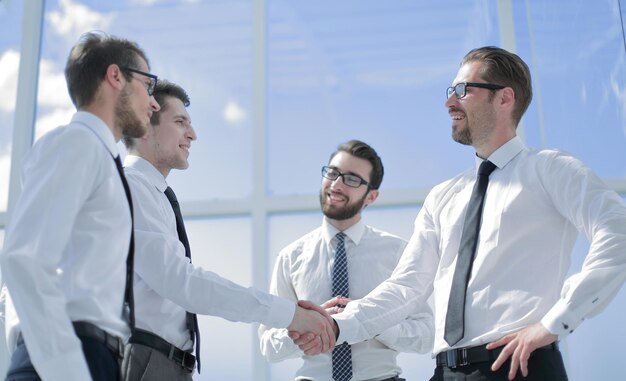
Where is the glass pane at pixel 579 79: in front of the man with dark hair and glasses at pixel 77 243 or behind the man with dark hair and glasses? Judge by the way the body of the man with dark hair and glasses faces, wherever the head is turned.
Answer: in front

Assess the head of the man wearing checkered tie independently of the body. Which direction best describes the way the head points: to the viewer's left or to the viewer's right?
to the viewer's left

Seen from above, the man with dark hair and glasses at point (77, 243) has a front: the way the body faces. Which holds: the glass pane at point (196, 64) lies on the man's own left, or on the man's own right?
on the man's own left

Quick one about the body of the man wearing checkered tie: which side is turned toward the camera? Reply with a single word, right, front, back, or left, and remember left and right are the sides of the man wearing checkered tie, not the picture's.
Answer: front

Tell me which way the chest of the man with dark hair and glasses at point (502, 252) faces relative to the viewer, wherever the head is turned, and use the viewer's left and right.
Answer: facing the viewer and to the left of the viewer

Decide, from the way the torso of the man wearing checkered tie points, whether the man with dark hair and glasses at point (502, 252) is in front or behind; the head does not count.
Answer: in front

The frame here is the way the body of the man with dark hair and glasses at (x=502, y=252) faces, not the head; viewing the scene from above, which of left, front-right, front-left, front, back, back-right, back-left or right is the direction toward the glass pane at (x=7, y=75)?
right

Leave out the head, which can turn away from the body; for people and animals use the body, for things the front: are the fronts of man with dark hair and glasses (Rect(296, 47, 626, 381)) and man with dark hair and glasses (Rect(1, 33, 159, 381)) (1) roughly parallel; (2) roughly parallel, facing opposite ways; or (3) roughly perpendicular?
roughly parallel, facing opposite ways

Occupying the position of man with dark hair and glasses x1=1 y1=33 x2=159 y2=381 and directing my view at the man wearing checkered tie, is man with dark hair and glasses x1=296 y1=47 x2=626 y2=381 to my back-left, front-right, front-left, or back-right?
front-right

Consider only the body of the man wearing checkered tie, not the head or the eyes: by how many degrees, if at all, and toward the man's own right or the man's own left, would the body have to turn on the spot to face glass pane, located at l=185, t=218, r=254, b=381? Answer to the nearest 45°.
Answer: approximately 135° to the man's own right

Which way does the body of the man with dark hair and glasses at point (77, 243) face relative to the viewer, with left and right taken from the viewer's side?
facing to the right of the viewer

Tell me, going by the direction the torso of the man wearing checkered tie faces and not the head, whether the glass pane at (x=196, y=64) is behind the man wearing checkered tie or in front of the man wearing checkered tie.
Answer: behind

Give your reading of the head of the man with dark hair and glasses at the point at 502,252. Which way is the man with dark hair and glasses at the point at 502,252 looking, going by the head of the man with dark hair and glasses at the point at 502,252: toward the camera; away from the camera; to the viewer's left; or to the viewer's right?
to the viewer's left

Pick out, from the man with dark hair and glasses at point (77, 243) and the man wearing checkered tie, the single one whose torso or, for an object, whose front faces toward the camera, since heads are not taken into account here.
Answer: the man wearing checkered tie
